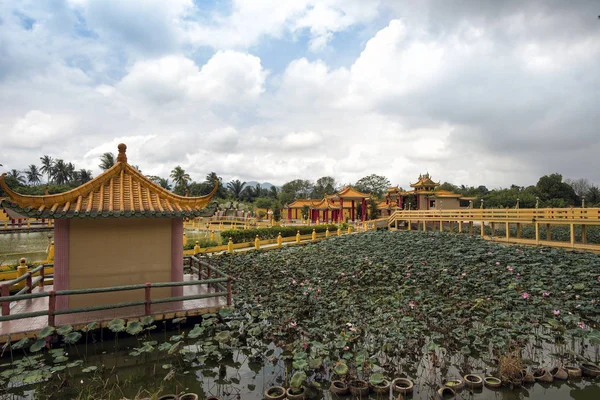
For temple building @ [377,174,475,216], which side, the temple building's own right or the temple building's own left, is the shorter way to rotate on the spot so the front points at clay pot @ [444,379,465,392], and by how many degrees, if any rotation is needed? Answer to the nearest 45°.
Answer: approximately 45° to the temple building's own left

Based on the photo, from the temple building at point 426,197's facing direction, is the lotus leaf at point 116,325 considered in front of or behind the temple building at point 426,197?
in front

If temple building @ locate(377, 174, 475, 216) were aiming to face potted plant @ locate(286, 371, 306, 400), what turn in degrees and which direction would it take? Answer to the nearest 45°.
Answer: approximately 45° to its left

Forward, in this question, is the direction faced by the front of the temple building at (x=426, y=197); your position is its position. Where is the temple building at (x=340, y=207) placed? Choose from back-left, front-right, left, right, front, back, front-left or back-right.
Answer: front-right

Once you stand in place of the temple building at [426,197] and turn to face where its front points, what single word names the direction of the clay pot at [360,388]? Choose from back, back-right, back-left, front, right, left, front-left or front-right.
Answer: front-left

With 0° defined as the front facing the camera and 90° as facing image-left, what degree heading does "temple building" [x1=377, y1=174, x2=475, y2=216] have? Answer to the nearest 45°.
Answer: approximately 45°

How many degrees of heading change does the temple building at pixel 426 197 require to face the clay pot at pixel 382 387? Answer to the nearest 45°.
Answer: approximately 45° to its left

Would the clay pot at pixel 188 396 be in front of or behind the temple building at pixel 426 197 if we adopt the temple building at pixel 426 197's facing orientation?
in front

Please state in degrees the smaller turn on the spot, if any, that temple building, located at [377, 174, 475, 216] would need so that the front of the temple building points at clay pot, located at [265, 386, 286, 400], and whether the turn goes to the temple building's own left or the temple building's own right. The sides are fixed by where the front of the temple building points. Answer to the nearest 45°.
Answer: approximately 45° to the temple building's own left

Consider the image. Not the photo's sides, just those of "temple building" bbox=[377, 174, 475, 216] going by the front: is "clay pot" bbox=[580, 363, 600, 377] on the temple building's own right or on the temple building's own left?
on the temple building's own left

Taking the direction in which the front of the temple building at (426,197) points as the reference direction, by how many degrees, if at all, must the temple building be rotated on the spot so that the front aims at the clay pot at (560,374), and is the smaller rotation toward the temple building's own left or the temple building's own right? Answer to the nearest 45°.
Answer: approximately 45° to the temple building's own left

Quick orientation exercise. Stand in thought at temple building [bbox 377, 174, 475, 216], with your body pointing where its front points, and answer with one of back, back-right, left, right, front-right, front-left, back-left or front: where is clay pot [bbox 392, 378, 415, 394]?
front-left
